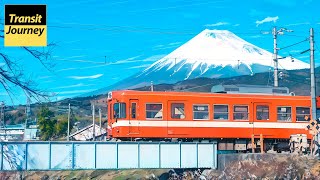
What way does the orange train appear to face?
to the viewer's left
